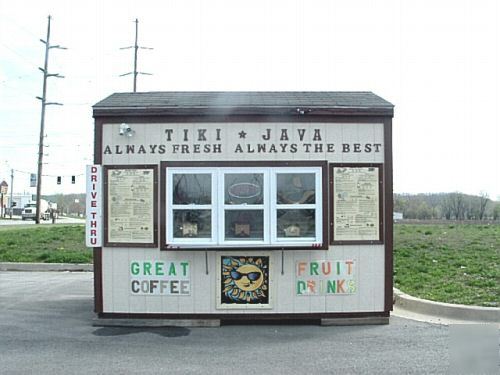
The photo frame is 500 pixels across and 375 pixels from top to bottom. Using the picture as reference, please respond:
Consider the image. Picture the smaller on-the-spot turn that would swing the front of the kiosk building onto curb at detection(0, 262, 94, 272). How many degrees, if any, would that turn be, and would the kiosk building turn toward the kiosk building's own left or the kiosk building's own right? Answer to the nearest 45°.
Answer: approximately 135° to the kiosk building's own right

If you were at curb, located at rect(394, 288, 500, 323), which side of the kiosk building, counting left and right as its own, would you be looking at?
left

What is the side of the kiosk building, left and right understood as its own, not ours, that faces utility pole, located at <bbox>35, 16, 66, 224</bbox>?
back

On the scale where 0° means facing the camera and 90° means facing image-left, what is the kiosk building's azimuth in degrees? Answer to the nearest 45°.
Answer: approximately 0°
